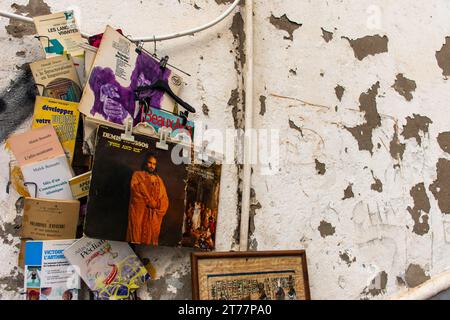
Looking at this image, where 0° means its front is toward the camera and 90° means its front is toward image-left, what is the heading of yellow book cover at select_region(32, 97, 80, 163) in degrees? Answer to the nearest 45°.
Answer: approximately 0°

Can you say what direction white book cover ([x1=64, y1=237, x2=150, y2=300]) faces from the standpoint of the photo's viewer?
facing the viewer
